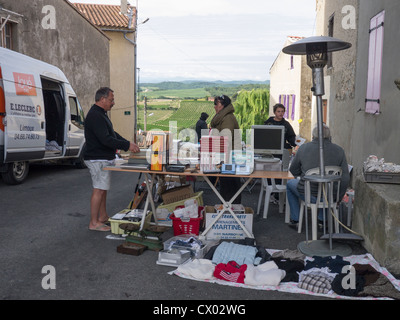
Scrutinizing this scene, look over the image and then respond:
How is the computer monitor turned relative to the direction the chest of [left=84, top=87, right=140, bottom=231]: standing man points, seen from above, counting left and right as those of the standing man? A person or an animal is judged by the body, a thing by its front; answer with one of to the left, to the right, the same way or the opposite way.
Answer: to the right

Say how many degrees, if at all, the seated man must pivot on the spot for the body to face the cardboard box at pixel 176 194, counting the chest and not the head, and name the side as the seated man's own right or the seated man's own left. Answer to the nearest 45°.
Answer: approximately 90° to the seated man's own left

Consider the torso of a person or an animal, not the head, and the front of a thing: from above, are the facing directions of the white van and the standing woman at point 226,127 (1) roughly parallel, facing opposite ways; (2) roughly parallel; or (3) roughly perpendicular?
roughly perpendicular

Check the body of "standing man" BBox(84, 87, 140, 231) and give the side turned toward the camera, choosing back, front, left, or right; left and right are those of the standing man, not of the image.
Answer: right

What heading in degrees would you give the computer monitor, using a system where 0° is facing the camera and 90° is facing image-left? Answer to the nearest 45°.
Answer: approximately 0°

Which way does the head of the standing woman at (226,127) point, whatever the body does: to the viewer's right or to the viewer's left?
to the viewer's left

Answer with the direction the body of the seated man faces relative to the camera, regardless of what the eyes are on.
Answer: away from the camera

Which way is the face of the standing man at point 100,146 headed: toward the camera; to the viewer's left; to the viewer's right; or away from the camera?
to the viewer's right

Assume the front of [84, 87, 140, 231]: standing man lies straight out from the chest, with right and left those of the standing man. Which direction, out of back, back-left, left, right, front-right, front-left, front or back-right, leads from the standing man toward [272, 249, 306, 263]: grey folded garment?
front-right

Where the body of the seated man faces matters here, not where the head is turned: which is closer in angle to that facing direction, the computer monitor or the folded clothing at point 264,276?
the computer monitor

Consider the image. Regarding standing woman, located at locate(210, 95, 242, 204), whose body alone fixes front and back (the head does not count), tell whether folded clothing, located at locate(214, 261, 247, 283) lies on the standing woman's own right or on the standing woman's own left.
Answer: on the standing woman's own left
